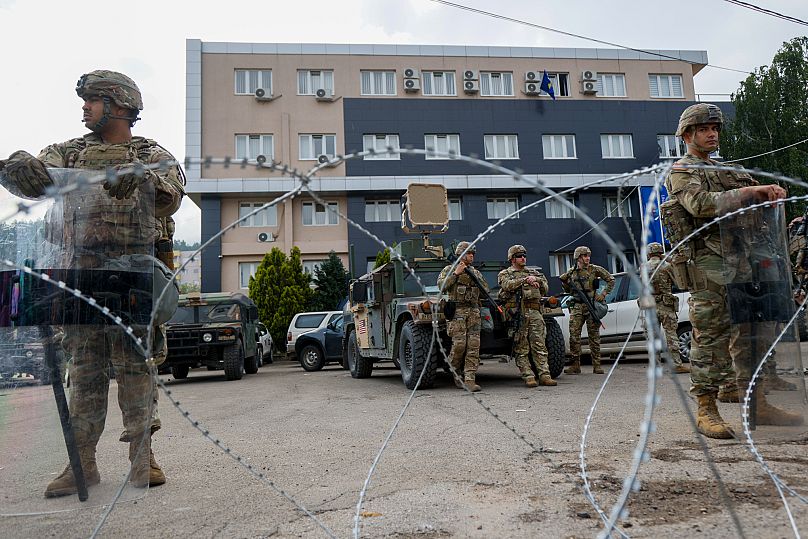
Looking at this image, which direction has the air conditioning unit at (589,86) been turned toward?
toward the camera

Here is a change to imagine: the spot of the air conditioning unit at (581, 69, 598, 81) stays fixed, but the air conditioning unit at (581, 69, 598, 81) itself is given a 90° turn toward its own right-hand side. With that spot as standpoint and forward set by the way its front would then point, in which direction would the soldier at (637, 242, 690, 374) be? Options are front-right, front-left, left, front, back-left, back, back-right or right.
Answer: left

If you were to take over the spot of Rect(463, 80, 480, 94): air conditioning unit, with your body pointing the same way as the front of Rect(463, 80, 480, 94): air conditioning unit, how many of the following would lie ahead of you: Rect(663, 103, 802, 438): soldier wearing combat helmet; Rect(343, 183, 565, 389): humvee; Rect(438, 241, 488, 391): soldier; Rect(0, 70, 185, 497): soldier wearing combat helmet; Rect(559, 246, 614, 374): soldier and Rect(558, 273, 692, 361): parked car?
6

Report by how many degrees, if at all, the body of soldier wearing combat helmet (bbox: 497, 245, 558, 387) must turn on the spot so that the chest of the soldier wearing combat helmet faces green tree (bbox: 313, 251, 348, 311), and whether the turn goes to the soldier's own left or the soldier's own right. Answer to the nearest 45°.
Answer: approximately 180°

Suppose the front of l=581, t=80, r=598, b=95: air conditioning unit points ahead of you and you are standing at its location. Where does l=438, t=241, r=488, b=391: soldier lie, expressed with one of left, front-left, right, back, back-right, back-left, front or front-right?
front

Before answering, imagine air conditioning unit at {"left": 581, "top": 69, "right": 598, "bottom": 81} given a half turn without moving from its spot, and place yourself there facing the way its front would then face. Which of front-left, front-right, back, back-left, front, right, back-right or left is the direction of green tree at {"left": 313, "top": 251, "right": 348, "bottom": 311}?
back-left

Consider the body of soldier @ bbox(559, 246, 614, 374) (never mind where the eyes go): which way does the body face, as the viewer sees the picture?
toward the camera

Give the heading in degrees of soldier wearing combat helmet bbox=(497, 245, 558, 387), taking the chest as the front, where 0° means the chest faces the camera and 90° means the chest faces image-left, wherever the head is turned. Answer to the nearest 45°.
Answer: approximately 315°

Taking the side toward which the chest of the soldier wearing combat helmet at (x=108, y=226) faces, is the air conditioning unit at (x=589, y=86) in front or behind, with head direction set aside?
behind

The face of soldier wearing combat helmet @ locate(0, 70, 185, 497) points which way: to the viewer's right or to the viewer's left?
to the viewer's left

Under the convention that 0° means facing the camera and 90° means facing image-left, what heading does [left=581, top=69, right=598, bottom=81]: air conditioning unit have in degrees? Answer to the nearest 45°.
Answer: approximately 0°

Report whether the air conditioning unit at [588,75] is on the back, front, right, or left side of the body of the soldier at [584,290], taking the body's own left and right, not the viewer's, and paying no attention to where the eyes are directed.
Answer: back

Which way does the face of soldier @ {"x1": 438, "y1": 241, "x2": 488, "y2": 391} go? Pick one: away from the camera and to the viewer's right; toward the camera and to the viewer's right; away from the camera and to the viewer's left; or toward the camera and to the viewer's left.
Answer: toward the camera and to the viewer's right

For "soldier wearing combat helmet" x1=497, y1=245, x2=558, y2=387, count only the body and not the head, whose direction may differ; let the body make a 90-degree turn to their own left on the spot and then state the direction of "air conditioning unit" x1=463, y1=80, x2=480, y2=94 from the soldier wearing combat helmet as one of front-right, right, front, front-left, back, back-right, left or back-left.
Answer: front-left

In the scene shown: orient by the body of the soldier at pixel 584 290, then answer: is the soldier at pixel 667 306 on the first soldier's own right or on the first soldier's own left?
on the first soldier's own left

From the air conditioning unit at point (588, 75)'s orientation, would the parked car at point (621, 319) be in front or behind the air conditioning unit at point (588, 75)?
in front
